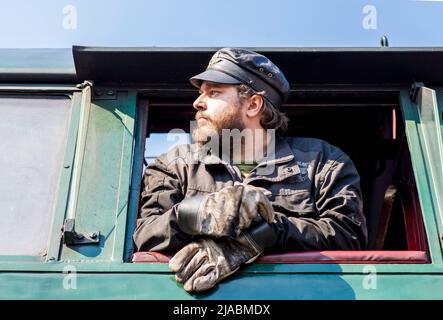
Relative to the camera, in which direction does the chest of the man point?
toward the camera

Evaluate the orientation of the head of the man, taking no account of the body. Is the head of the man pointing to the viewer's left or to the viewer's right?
to the viewer's left
